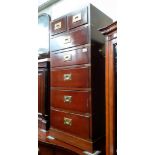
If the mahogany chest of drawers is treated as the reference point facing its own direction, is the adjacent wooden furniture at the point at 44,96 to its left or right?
on its right
